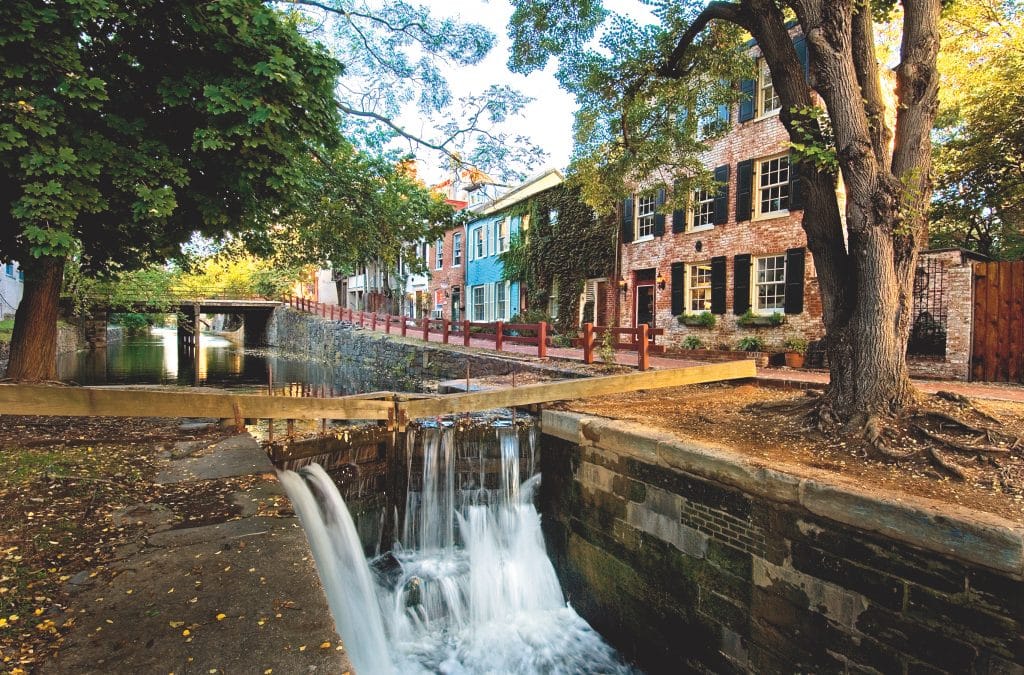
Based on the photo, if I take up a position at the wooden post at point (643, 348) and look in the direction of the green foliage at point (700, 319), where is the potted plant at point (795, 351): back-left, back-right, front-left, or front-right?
front-right

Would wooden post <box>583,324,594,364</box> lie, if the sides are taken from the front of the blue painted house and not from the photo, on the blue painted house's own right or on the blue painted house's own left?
on the blue painted house's own left

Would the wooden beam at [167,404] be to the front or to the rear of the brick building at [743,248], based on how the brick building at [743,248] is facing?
to the front

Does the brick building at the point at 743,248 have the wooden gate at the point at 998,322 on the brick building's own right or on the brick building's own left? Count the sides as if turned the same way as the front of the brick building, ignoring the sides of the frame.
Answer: on the brick building's own left

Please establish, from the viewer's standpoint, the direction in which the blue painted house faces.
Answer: facing the viewer and to the left of the viewer

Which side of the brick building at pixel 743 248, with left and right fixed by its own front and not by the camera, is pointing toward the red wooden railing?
front

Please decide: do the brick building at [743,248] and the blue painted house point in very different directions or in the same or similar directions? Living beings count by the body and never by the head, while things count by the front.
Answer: same or similar directions

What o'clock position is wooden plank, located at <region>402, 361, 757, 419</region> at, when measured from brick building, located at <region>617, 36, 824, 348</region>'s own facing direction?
The wooden plank is roughly at 11 o'clock from the brick building.

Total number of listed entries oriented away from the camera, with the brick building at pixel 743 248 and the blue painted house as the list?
0

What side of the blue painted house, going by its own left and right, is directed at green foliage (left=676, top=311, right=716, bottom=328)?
left

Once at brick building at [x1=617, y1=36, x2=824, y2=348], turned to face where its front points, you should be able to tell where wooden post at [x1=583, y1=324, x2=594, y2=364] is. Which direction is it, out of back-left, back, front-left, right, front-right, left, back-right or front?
front
